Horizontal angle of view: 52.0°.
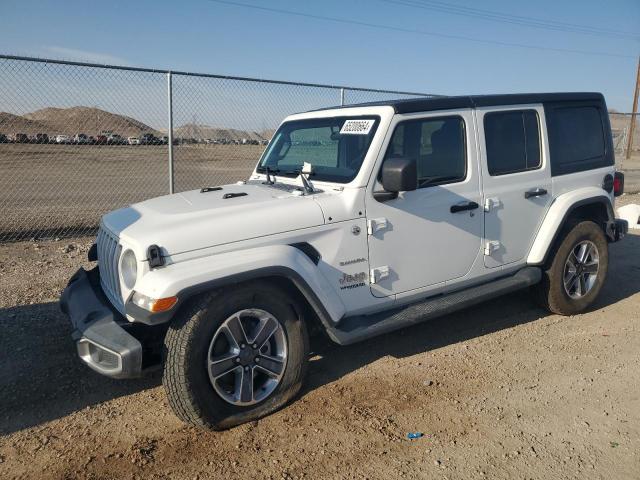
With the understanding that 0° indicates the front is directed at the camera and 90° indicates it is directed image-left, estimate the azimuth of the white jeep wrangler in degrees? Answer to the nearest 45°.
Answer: approximately 45°

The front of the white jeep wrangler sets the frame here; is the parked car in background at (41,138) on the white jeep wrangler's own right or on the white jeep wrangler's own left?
on the white jeep wrangler's own right

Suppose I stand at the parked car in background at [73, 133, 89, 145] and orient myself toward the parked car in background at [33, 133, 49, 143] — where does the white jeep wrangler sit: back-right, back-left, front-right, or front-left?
back-left

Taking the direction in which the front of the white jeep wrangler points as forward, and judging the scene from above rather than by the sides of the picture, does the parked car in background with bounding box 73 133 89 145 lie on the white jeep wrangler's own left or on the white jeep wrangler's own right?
on the white jeep wrangler's own right

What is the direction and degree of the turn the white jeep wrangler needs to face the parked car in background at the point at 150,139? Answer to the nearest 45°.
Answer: approximately 90° to its right
